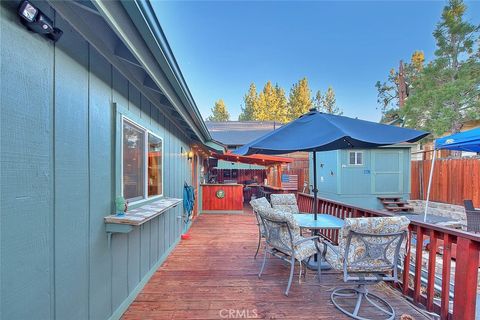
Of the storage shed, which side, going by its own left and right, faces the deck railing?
front

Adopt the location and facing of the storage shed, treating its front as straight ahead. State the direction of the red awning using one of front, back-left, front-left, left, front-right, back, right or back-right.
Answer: front-right

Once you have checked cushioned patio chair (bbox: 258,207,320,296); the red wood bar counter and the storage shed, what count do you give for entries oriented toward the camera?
2

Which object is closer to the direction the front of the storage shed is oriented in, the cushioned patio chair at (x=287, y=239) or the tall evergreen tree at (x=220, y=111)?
the cushioned patio chair

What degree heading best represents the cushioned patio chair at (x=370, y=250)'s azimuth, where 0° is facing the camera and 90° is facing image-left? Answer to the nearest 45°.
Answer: approximately 135°

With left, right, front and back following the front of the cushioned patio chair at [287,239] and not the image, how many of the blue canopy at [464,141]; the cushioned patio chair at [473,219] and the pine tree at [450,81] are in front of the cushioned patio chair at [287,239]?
3

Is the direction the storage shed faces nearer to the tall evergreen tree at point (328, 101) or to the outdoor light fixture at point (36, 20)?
the outdoor light fixture

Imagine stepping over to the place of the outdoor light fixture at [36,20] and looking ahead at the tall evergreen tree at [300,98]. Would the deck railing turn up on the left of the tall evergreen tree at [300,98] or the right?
right

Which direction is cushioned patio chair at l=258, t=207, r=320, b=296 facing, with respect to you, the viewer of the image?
facing away from the viewer and to the right of the viewer

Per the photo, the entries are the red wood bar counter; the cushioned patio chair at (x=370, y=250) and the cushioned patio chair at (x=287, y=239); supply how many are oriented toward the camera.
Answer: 1
